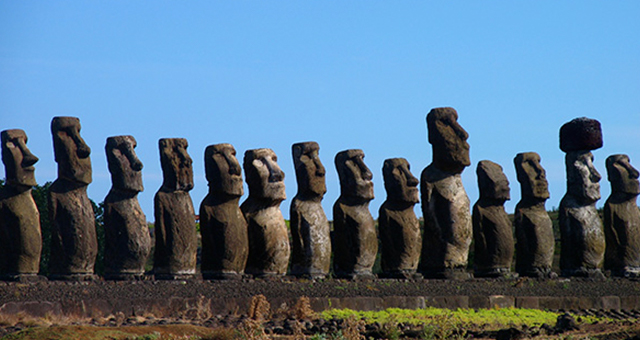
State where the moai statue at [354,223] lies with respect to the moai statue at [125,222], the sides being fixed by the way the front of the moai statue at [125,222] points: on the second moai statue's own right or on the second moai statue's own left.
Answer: on the second moai statue's own left

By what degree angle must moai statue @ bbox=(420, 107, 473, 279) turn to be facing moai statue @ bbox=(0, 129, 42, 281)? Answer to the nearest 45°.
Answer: approximately 90° to its right

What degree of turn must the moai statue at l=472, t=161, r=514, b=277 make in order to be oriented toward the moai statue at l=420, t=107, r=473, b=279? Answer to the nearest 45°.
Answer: approximately 90° to its right

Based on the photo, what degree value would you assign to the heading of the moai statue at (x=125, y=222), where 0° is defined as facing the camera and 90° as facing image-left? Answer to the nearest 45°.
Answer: approximately 315°

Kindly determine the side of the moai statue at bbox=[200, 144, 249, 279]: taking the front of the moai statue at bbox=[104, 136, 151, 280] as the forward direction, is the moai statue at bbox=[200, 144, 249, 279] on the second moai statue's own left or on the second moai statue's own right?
on the second moai statue's own left

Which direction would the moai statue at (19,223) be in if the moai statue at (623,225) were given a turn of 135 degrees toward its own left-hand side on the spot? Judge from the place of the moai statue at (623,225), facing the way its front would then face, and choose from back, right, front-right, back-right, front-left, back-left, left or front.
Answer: back-left

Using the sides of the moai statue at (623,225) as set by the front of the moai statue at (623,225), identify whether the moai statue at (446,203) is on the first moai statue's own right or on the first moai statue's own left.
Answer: on the first moai statue's own right

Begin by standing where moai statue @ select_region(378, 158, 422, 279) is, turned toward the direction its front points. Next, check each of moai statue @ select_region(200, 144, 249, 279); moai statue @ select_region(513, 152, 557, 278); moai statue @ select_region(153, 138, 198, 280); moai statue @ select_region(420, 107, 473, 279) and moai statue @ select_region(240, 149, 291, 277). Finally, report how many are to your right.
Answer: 3

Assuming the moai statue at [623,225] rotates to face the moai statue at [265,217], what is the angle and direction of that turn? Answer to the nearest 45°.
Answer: approximately 90° to its right

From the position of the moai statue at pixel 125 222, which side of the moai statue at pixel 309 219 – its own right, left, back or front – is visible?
right

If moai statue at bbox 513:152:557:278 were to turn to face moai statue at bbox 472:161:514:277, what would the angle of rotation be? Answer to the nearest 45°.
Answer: approximately 90° to its right

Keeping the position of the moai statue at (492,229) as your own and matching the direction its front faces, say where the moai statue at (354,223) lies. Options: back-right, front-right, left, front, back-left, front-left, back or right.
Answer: right
